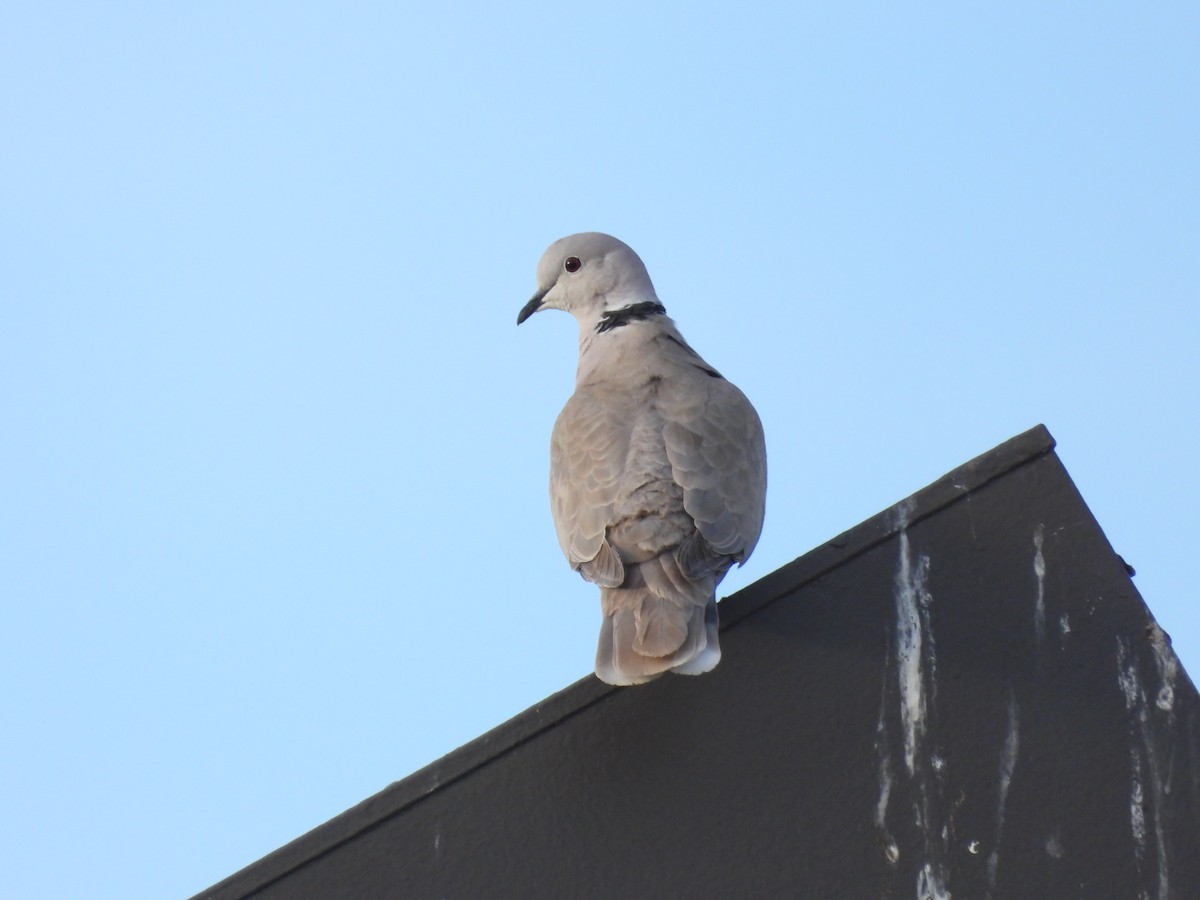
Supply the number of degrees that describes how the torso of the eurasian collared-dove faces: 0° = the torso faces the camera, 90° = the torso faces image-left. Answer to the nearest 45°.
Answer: approximately 180°
